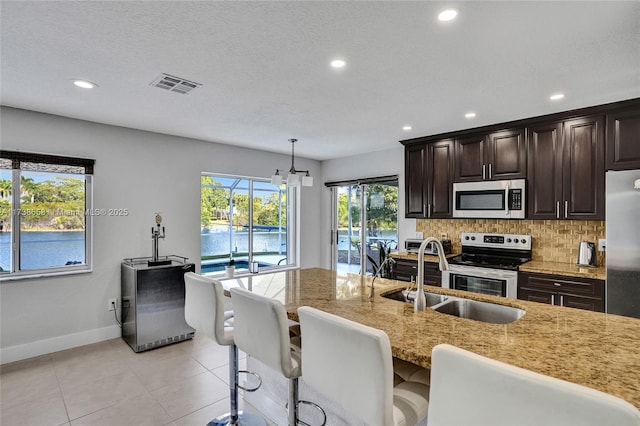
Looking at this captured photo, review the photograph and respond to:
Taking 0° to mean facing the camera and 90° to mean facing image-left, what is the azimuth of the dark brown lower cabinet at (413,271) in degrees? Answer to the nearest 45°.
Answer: approximately 45°

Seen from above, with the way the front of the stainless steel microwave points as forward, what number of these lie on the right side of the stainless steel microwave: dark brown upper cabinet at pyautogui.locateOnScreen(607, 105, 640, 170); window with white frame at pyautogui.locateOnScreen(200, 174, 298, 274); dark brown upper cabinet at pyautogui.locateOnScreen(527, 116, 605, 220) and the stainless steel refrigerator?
1

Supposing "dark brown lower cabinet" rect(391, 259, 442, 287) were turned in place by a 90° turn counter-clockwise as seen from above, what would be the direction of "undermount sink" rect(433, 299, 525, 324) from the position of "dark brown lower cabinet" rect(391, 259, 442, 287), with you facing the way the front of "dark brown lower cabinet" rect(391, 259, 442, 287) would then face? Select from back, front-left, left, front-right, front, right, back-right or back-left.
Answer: front-right

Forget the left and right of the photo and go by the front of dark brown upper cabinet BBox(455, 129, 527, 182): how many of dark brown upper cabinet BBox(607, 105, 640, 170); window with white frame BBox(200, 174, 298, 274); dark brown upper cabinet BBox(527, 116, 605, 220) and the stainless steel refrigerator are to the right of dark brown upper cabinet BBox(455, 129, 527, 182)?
1

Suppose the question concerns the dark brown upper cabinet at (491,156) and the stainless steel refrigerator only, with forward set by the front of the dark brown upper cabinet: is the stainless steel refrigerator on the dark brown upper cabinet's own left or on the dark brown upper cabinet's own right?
on the dark brown upper cabinet's own left

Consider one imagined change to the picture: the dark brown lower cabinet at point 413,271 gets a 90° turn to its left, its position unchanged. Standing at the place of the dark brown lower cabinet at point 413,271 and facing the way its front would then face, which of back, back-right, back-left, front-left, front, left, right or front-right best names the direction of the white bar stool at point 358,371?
front-right

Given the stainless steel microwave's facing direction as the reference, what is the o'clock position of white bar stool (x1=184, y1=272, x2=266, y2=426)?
The white bar stool is roughly at 1 o'clock from the stainless steel microwave.

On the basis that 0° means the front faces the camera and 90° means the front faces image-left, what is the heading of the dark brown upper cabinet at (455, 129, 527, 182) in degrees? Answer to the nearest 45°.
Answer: approximately 0°

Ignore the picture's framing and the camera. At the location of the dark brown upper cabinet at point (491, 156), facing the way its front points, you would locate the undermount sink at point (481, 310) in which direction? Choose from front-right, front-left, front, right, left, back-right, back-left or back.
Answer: front

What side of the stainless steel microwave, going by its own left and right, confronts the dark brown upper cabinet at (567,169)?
left

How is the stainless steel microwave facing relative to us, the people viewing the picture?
facing the viewer

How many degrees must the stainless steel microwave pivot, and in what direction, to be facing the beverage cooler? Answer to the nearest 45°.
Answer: approximately 45° to its right

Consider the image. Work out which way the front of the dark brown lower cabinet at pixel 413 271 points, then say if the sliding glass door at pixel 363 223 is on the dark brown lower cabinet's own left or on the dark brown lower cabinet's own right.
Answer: on the dark brown lower cabinet's own right

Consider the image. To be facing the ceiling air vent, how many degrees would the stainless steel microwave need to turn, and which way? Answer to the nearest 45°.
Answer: approximately 45° to its right

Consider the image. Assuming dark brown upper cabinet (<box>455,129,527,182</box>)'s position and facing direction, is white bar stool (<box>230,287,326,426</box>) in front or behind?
in front

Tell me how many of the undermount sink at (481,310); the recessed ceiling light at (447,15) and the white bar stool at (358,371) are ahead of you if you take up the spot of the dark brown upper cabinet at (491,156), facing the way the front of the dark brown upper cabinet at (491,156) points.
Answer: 3
